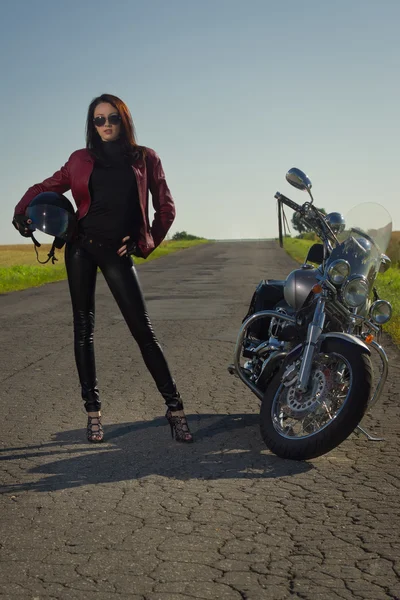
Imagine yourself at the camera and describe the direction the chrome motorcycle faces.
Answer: facing the viewer and to the right of the viewer

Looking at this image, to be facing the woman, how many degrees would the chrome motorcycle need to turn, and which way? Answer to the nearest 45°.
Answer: approximately 135° to its right

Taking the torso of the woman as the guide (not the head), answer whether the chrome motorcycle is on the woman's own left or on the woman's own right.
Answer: on the woman's own left

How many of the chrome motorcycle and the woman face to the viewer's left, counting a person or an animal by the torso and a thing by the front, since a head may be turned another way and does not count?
0

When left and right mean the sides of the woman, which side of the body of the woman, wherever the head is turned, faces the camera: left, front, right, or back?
front

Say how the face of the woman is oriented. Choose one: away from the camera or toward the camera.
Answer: toward the camera
